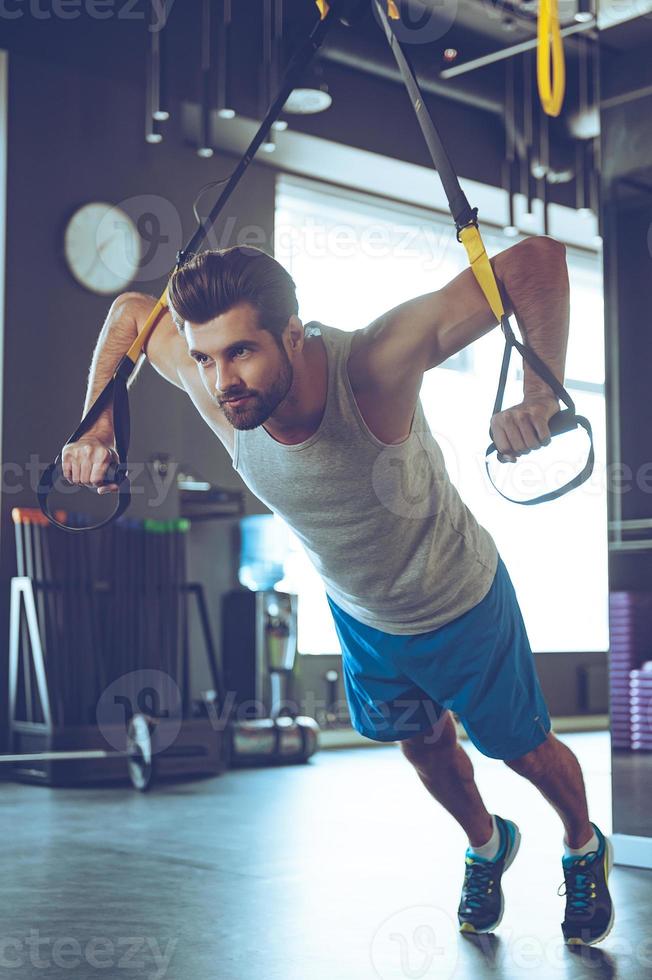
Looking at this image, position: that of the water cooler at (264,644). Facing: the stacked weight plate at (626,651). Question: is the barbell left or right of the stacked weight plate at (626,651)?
right

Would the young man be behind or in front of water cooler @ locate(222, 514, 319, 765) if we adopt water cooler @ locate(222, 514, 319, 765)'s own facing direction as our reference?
in front

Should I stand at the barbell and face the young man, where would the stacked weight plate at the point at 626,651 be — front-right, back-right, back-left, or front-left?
front-left

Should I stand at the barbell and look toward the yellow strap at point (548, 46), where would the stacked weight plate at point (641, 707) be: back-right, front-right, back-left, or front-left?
front-left

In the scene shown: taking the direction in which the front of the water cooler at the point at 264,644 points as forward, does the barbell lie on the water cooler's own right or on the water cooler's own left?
on the water cooler's own right

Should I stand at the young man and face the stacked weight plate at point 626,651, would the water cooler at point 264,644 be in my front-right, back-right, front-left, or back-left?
front-left

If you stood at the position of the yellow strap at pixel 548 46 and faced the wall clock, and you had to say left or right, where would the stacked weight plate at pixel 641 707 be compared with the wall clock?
right

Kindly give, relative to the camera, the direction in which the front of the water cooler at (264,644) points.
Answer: facing the viewer and to the right of the viewer
